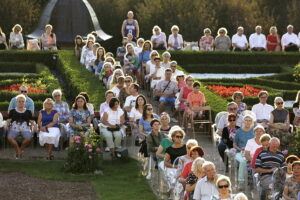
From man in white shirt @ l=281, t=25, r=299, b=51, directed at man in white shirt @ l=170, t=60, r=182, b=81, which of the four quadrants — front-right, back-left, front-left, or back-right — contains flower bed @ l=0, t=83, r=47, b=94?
front-right

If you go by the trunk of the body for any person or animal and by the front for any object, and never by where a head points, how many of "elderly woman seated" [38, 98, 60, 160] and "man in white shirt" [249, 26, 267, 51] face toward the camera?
2

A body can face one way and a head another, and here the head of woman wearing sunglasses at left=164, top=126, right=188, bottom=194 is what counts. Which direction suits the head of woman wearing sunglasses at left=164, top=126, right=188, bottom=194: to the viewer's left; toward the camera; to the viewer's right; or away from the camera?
toward the camera

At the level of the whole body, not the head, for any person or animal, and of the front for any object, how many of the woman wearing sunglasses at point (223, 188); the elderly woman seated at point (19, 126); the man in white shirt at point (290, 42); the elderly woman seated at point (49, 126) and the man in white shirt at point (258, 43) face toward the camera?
5

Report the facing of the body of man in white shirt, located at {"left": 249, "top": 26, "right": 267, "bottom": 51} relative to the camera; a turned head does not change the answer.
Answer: toward the camera

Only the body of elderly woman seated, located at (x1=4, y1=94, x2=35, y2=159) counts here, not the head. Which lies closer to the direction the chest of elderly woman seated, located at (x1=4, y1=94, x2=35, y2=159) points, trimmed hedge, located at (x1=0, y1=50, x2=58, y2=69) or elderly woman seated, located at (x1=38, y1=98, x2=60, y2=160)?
the elderly woman seated

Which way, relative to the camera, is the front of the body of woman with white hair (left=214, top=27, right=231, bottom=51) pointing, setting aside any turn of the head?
toward the camera

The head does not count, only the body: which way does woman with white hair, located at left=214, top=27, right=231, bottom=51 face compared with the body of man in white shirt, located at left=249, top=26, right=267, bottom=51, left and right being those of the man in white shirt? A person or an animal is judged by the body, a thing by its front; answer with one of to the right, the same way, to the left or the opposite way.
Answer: the same way

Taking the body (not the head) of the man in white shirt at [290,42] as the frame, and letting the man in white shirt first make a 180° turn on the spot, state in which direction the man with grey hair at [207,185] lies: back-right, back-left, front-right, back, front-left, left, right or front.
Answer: back

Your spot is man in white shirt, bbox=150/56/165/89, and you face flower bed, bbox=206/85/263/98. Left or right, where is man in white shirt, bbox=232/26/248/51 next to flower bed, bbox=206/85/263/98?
left

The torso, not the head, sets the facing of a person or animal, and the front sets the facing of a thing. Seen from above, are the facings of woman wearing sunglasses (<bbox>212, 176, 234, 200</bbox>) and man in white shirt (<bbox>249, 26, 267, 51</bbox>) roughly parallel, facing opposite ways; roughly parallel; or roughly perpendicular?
roughly parallel

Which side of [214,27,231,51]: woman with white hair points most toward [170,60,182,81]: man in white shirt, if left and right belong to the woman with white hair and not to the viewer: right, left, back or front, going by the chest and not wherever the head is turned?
front

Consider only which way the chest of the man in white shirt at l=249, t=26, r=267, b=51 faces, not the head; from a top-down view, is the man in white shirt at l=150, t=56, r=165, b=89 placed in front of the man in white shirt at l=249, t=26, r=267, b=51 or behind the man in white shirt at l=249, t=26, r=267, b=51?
in front

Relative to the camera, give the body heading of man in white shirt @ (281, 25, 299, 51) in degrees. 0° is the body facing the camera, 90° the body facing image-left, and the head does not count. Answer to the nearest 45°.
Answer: approximately 0°
